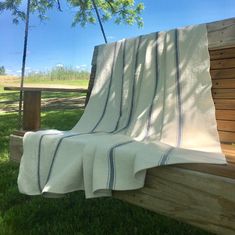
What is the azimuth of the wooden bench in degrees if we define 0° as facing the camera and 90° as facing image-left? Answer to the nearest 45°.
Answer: approximately 45°

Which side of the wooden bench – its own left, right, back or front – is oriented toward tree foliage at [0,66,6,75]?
right
